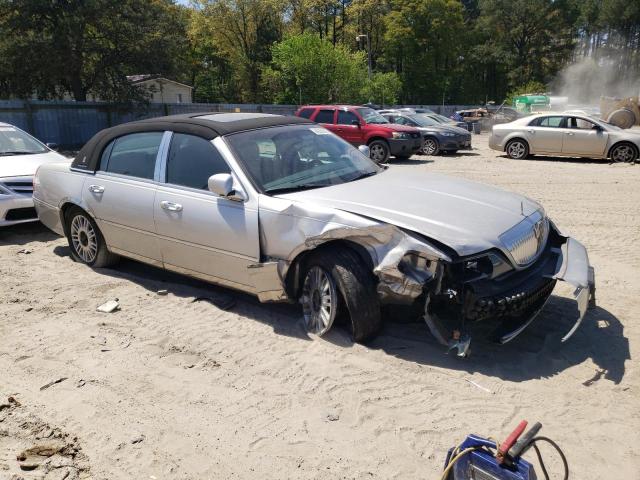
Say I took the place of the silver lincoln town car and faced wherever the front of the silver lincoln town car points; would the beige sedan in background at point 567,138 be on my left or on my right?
on my left

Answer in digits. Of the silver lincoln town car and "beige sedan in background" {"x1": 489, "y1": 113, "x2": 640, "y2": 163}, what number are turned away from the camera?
0

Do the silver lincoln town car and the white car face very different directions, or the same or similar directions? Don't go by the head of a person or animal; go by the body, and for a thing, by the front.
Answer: same or similar directions

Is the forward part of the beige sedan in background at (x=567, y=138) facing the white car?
no

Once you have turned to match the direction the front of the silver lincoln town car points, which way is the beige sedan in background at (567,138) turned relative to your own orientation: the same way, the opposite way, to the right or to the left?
the same way

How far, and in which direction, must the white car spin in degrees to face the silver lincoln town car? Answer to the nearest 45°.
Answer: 0° — it already faces it

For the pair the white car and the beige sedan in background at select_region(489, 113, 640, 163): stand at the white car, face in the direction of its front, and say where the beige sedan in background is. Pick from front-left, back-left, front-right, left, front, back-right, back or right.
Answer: front-left

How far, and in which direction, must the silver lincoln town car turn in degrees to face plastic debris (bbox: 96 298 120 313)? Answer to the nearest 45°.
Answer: approximately 135° to its right

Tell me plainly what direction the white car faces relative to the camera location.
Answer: facing the viewer and to the right of the viewer

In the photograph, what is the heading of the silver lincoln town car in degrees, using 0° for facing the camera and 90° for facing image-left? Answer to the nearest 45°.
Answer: approximately 315°

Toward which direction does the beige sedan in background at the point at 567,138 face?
to the viewer's right

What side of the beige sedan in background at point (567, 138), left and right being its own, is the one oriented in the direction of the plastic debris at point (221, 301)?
right

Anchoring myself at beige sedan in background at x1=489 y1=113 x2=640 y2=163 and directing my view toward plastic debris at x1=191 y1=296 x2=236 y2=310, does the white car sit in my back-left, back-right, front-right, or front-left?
front-right

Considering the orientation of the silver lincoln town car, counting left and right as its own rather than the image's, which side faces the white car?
back

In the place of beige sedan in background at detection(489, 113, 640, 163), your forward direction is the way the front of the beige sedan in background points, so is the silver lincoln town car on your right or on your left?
on your right

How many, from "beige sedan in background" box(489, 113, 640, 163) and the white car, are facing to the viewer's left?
0

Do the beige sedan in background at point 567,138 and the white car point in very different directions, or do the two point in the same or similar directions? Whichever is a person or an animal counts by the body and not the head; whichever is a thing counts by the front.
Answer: same or similar directions

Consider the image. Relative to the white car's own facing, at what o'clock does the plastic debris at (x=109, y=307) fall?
The plastic debris is roughly at 1 o'clock from the white car.
